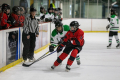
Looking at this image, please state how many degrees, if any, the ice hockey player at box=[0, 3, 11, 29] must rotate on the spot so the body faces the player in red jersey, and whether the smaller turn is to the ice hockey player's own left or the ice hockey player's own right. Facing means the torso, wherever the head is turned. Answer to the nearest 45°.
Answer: approximately 45° to the ice hockey player's own right

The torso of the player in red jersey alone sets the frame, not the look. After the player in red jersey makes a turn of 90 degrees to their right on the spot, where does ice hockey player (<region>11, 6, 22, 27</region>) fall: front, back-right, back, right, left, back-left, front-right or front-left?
front

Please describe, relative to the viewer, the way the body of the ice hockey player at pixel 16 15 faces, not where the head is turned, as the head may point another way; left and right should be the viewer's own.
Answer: facing to the right of the viewer

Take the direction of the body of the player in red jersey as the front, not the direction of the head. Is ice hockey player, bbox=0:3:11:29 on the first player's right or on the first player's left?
on the first player's right

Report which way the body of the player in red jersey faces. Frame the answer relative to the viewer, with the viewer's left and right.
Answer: facing the viewer and to the left of the viewer

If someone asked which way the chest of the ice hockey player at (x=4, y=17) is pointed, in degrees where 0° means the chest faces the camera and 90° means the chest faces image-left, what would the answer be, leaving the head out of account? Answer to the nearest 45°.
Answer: approximately 270°

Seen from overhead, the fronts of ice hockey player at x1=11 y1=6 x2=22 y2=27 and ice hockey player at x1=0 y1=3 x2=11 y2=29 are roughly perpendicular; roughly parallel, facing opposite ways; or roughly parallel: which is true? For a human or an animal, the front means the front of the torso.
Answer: roughly parallel
